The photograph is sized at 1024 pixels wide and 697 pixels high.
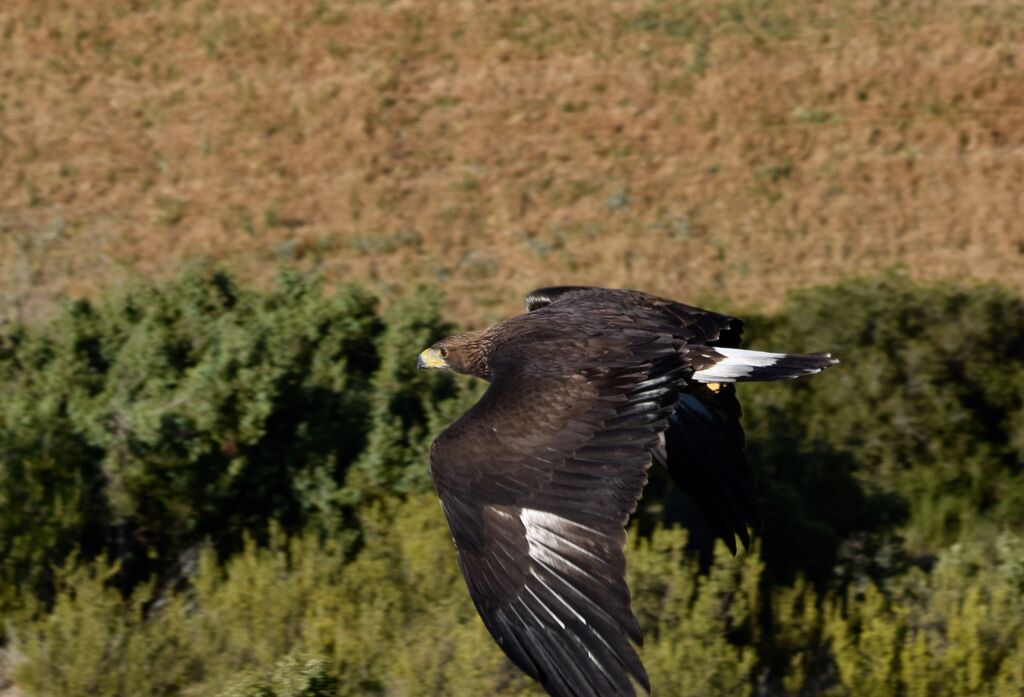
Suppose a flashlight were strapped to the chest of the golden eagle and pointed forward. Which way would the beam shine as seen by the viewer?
to the viewer's left
